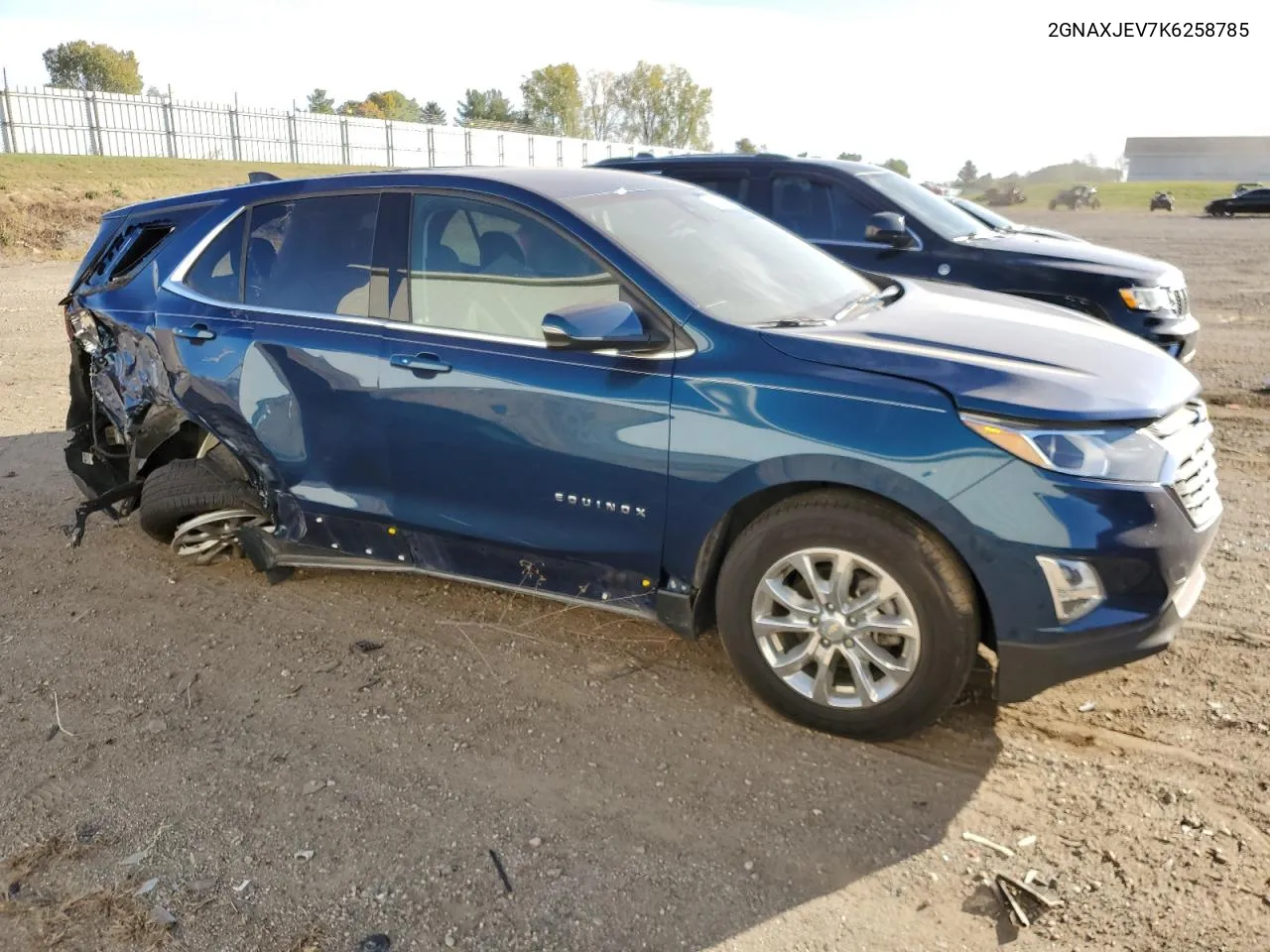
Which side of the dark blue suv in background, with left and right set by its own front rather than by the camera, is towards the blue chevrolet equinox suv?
right

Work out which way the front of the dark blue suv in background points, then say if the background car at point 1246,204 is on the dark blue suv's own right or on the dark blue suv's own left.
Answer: on the dark blue suv's own left

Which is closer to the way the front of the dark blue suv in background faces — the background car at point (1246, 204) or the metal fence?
the background car

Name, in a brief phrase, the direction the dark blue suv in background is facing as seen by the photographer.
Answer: facing to the right of the viewer

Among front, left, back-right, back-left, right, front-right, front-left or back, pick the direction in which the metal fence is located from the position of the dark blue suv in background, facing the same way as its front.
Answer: back-left
